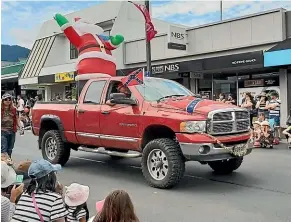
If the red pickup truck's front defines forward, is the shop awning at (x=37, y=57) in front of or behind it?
behind

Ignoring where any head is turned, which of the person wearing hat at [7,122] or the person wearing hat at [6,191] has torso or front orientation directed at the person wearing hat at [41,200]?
the person wearing hat at [7,122]

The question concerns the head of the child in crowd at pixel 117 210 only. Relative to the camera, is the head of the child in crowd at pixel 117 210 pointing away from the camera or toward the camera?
away from the camera

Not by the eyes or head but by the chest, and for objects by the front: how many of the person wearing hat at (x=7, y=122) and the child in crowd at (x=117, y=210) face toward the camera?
1

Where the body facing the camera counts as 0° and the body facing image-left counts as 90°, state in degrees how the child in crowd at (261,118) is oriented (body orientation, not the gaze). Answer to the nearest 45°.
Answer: approximately 45°

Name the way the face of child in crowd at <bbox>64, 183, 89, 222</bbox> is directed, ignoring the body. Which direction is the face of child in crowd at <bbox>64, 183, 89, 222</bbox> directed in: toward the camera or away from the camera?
away from the camera

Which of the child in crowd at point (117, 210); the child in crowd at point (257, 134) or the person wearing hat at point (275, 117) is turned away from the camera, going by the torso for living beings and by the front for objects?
the child in crowd at point (117, 210)

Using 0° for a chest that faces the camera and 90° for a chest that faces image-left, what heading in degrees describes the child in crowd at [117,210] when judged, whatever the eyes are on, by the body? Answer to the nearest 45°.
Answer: approximately 180°

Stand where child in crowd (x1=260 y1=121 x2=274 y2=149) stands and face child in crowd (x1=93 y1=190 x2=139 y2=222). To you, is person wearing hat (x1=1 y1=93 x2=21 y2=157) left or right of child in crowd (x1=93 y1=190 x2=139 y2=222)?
right

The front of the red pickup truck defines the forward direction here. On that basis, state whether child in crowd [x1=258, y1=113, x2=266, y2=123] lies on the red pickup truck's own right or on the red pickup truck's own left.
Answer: on the red pickup truck's own left

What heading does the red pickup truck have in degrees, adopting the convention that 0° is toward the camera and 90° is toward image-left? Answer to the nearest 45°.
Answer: approximately 315°
